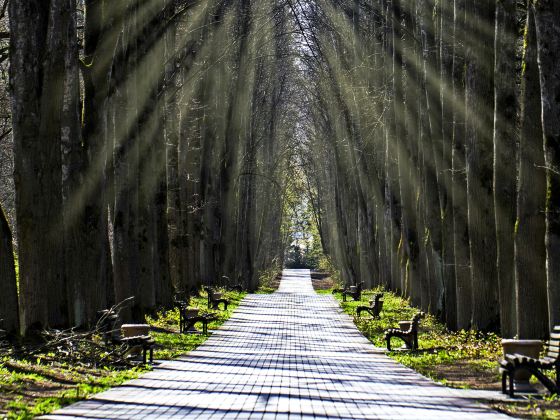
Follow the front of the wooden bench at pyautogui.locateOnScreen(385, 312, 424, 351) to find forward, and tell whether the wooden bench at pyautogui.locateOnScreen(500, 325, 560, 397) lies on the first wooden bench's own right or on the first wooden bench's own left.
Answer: on the first wooden bench's own left

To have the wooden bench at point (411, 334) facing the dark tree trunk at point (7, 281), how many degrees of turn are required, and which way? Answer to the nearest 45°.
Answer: approximately 45° to its left

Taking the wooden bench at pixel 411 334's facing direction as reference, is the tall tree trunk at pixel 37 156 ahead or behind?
ahead

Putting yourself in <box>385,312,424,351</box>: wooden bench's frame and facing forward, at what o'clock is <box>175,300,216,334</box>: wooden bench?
<box>175,300,216,334</box>: wooden bench is roughly at 1 o'clock from <box>385,312,424,351</box>: wooden bench.

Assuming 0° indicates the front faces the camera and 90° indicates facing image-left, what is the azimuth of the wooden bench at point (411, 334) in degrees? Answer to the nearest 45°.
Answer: approximately 90°

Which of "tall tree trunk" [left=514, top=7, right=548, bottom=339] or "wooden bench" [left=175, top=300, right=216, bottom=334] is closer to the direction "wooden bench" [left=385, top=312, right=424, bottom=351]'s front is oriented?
the wooden bench

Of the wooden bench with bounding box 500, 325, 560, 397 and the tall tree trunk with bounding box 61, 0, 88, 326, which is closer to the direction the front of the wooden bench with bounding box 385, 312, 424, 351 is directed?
the tall tree trunk
